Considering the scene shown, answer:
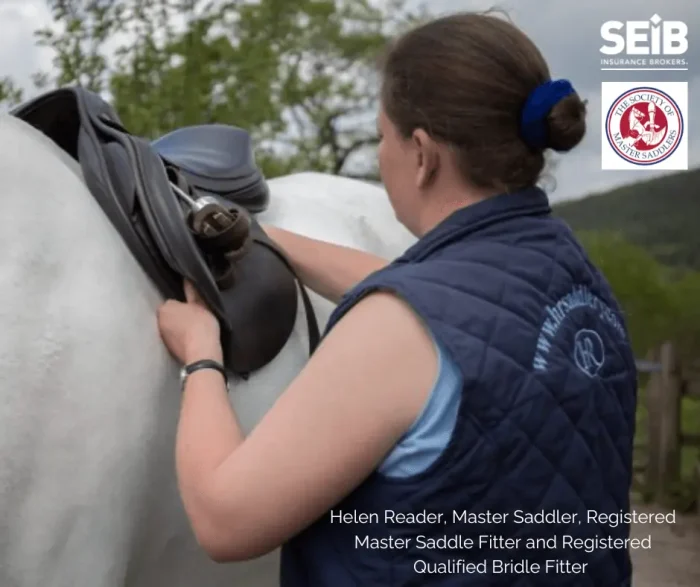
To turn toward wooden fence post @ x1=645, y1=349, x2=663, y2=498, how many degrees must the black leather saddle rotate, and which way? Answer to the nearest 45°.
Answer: approximately 180°

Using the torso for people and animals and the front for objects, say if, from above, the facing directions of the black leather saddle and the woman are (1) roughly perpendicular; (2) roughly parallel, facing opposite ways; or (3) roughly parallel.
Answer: roughly perpendicular

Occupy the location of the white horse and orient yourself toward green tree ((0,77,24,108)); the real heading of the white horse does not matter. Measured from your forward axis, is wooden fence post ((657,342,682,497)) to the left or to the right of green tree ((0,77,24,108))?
right

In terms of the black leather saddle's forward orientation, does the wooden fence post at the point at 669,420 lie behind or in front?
behind

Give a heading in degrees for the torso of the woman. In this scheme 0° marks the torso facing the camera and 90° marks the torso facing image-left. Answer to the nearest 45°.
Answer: approximately 135°

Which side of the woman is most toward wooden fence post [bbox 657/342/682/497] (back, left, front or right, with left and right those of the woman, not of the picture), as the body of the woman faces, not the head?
right

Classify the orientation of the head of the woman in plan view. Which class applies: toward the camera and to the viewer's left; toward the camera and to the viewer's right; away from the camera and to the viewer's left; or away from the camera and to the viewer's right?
away from the camera and to the viewer's left
